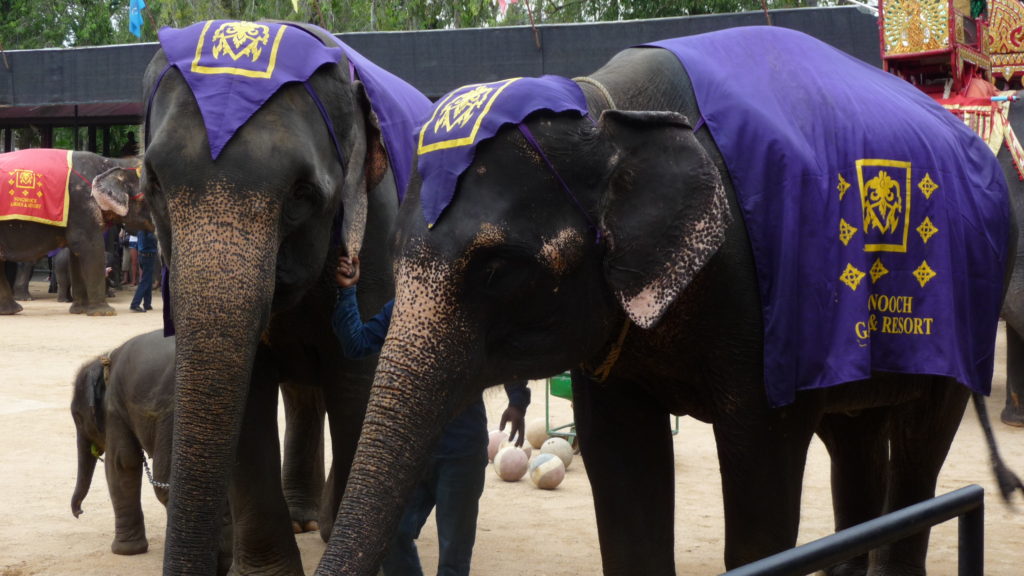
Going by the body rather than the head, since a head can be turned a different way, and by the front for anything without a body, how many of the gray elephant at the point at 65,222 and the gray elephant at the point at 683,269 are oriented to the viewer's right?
1

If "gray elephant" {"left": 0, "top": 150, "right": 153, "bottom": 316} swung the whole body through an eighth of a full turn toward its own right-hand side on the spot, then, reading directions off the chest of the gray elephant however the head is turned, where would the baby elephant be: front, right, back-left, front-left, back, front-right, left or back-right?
front-right

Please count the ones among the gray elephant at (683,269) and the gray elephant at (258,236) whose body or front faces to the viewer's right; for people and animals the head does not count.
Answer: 0

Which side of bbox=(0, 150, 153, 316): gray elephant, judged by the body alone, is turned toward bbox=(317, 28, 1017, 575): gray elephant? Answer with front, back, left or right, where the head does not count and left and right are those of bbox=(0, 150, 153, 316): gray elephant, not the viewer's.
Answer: right

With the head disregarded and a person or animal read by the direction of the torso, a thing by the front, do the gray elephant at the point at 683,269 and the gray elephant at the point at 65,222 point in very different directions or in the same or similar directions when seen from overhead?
very different directions

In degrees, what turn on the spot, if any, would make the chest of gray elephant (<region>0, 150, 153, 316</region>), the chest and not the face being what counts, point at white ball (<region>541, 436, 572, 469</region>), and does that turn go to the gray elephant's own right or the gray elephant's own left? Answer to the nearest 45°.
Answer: approximately 90° to the gray elephant's own right

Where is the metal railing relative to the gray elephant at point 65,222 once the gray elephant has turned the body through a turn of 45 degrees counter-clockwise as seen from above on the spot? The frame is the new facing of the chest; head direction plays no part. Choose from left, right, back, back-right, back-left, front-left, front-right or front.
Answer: back-right

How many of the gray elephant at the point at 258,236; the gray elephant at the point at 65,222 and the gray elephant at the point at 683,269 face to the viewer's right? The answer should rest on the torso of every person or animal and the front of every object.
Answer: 1

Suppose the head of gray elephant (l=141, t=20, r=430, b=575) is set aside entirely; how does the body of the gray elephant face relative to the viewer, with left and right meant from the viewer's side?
facing the viewer and to the left of the viewer

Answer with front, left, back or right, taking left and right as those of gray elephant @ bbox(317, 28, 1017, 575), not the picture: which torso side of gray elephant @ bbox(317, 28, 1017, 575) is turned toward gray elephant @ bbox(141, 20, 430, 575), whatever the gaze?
right

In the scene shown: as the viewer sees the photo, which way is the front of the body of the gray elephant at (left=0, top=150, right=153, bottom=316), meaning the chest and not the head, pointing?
to the viewer's right
